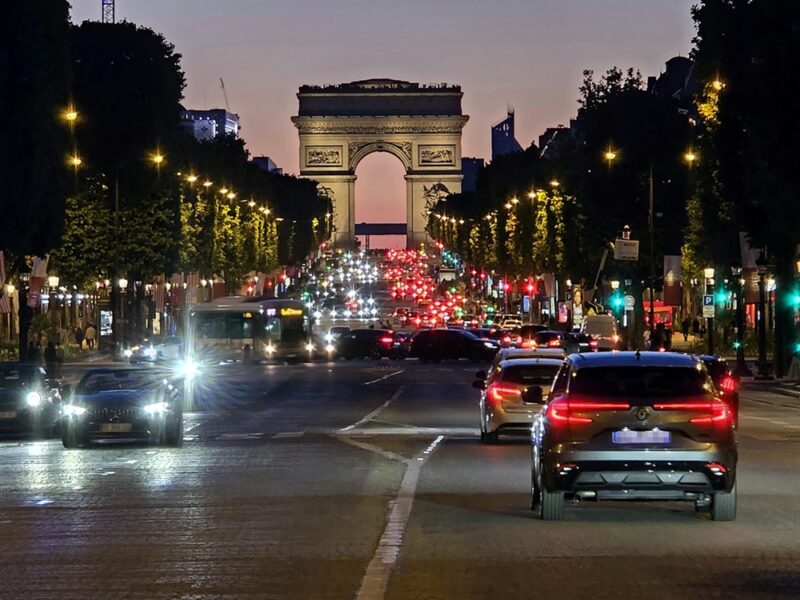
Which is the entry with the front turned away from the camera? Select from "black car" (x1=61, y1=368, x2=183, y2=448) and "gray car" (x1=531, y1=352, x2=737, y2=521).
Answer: "gray car" (x1=531, y1=352, x2=737, y2=521)

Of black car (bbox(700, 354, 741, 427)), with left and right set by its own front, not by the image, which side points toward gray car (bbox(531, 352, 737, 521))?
back

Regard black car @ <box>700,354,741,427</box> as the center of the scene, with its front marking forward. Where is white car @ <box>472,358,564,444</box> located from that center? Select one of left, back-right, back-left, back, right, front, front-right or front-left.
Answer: back-left

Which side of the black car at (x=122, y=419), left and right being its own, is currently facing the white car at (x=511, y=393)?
left

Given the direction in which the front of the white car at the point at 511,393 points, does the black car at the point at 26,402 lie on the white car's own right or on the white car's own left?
on the white car's own left

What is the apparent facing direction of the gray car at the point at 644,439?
away from the camera

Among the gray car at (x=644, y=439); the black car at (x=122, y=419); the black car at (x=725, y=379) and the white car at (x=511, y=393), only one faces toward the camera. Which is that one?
the black car at (x=122, y=419)

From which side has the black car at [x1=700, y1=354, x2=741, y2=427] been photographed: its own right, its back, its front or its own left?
back

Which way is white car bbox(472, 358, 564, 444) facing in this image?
away from the camera

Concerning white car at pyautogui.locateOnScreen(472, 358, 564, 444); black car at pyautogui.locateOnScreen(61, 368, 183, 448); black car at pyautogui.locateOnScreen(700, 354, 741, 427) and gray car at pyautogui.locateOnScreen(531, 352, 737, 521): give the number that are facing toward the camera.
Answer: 1

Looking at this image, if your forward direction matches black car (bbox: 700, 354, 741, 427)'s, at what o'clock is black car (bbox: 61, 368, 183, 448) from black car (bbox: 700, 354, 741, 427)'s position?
black car (bbox: 61, 368, 183, 448) is roughly at 8 o'clock from black car (bbox: 700, 354, 741, 427).

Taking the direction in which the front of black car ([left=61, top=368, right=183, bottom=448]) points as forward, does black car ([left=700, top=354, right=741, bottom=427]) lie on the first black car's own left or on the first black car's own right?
on the first black car's own left

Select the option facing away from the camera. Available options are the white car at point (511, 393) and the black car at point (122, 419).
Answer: the white car
